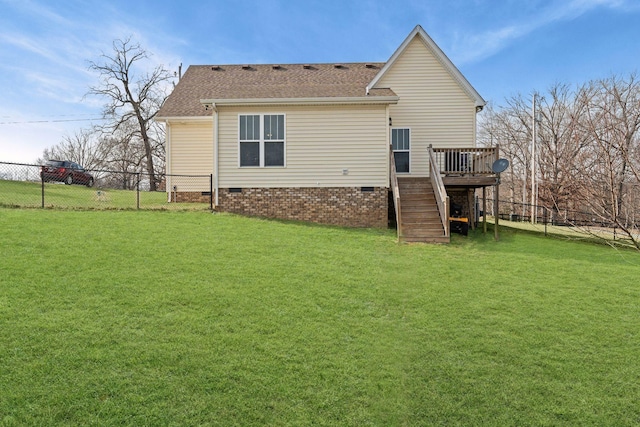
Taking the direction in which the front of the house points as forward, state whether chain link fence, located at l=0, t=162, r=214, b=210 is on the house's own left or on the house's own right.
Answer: on the house's own left

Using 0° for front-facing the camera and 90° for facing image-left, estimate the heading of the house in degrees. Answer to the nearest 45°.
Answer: approximately 180°
